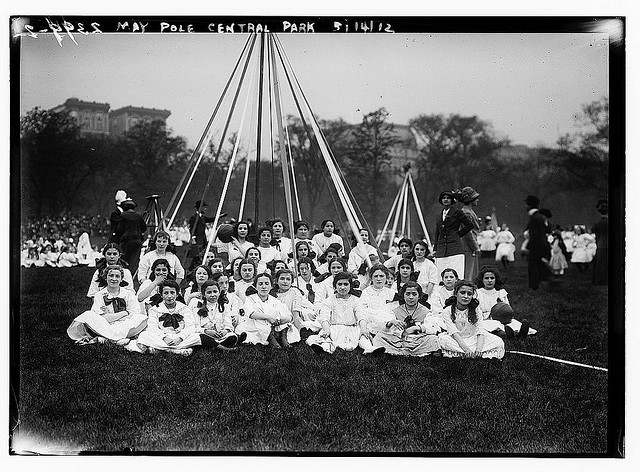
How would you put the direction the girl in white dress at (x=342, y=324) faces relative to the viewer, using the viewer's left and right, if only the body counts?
facing the viewer

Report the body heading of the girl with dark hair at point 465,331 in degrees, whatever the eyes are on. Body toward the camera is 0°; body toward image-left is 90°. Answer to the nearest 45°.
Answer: approximately 0°

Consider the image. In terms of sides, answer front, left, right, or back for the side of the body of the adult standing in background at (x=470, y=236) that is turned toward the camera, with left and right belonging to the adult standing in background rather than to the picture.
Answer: right

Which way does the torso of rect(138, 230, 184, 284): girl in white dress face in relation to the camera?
toward the camera

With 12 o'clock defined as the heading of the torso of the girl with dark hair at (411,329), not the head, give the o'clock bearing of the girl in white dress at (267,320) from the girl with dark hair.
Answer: The girl in white dress is roughly at 3 o'clock from the girl with dark hair.

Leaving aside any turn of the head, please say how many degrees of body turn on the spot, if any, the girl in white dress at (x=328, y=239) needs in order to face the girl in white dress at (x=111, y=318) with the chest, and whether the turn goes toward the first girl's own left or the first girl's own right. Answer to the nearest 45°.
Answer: approximately 90° to the first girl's own right

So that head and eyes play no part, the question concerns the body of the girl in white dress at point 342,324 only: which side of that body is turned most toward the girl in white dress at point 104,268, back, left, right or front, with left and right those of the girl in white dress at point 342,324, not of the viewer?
right

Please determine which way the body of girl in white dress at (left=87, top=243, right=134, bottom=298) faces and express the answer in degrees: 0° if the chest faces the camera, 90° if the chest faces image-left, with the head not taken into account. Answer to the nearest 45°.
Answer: approximately 0°

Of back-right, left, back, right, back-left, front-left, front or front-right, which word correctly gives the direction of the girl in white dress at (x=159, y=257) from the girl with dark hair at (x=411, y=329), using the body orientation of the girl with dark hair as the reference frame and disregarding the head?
right

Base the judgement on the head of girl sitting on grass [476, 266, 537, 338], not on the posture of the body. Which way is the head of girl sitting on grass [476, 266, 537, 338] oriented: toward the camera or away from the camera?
toward the camera

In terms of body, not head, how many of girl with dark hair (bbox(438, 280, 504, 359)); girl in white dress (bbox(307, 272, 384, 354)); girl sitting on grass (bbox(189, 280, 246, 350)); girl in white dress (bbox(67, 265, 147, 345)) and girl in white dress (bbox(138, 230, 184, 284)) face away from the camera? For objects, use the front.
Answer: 0
